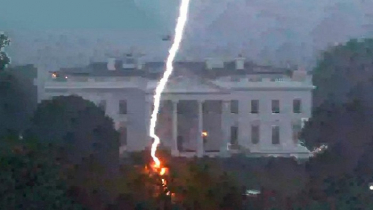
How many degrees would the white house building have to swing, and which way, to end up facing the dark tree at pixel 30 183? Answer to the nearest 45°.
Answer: approximately 45° to its right

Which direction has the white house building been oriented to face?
toward the camera

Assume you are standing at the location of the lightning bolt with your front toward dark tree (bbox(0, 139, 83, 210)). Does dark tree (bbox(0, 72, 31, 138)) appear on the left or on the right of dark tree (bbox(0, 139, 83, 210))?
right

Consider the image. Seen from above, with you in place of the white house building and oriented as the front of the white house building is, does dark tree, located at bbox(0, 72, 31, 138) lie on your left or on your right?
on your right

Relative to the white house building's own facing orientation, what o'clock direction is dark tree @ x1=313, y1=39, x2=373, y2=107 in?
The dark tree is roughly at 10 o'clock from the white house building.

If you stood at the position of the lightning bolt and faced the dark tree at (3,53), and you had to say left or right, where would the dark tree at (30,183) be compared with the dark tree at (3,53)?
left
